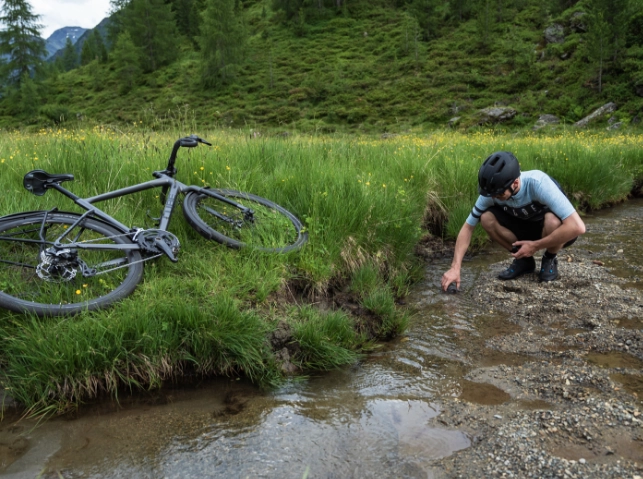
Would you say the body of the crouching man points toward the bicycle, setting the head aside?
yes

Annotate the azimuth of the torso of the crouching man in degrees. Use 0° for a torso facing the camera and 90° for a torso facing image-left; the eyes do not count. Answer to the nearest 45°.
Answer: approximately 45°

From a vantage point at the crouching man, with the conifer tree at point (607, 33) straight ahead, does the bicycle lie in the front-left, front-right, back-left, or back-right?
back-left

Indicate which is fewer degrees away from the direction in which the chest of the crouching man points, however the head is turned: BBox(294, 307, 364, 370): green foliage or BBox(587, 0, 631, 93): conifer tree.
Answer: the green foliage

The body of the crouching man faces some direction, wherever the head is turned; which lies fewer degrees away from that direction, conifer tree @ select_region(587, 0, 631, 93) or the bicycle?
the bicycle

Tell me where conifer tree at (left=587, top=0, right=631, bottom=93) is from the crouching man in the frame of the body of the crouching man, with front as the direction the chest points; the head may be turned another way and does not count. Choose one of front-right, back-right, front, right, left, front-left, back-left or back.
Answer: back-right

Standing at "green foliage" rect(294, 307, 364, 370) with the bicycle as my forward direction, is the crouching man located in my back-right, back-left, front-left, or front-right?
back-right

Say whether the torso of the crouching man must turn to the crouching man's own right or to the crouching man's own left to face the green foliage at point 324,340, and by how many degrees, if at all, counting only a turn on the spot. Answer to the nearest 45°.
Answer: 0° — they already face it

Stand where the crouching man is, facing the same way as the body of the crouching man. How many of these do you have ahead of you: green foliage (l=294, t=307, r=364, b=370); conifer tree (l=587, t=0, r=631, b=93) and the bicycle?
2

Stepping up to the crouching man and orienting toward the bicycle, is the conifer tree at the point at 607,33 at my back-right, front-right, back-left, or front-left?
back-right
